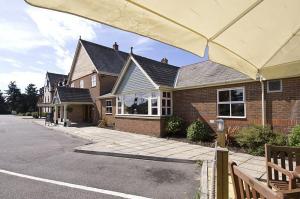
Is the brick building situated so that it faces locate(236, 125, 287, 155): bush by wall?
no

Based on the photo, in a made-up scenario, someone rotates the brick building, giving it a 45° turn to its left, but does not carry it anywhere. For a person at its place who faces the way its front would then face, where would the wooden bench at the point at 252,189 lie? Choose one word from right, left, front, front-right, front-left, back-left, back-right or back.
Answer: front

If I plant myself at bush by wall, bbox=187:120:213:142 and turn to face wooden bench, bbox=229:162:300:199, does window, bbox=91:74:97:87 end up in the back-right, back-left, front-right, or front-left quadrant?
back-right

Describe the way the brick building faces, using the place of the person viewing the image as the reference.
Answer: facing the viewer and to the left of the viewer

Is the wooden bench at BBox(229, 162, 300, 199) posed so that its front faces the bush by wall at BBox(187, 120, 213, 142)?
no

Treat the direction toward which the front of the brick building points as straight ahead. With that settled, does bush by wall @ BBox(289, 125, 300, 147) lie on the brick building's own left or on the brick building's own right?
on the brick building's own left
